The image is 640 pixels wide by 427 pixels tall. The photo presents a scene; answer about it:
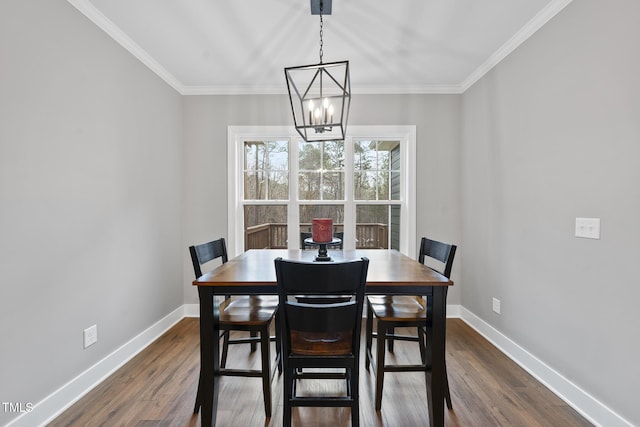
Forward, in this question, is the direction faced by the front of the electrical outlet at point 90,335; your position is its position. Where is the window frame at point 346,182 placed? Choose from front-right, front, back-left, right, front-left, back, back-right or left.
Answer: front-left

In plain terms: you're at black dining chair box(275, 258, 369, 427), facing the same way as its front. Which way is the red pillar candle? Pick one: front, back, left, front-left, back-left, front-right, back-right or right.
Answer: front

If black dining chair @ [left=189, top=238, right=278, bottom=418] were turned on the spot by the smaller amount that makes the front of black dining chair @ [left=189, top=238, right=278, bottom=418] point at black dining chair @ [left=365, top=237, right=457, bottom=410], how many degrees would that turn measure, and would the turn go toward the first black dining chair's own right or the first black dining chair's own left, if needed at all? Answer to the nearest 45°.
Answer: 0° — it already faces it

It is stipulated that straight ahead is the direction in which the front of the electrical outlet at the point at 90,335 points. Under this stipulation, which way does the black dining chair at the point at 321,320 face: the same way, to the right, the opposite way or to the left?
to the left

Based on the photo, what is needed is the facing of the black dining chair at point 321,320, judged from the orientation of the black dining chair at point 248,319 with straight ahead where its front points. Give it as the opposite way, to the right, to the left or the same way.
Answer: to the left

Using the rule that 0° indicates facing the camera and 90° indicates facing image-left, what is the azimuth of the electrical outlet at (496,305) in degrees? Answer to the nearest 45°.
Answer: approximately 45°

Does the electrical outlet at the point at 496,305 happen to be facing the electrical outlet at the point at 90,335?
yes

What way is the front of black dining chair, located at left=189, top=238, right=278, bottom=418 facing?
to the viewer's right

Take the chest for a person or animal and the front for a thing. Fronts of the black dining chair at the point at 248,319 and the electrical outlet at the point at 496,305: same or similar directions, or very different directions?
very different directions

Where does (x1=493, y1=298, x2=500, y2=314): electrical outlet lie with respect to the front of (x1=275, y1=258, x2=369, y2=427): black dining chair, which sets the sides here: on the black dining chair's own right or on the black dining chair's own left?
on the black dining chair's own right

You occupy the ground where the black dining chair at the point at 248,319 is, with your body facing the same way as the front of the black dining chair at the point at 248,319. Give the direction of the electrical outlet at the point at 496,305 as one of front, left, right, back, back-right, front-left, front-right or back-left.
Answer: front

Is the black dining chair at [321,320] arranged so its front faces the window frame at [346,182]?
yes

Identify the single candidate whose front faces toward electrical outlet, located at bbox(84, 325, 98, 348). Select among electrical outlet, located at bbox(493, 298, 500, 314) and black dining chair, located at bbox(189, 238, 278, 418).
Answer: electrical outlet, located at bbox(493, 298, 500, 314)

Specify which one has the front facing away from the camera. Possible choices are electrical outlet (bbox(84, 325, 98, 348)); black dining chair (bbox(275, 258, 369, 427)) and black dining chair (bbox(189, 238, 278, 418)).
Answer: black dining chair (bbox(275, 258, 369, 427))

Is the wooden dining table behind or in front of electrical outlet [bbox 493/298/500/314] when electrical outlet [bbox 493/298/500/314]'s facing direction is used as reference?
in front

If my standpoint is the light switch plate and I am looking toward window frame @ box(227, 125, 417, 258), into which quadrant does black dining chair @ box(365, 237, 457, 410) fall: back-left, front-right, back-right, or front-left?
front-left

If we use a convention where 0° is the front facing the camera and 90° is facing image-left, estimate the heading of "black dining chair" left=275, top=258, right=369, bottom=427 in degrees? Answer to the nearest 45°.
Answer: approximately 180°
